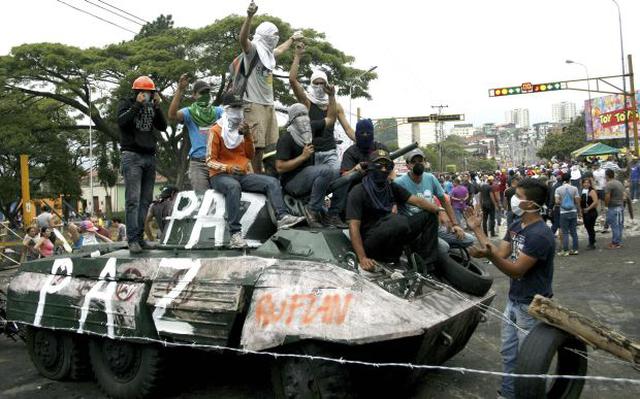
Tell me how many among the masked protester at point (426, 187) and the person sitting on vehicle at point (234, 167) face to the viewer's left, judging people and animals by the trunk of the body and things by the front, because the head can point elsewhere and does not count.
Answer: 0

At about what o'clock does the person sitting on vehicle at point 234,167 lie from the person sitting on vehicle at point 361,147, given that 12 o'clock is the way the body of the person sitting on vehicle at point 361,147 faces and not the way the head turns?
the person sitting on vehicle at point 234,167 is roughly at 3 o'clock from the person sitting on vehicle at point 361,147.

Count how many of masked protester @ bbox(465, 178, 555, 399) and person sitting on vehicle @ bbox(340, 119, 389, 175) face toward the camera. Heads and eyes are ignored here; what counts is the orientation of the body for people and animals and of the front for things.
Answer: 1

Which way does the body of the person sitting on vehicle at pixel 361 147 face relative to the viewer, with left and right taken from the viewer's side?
facing the viewer

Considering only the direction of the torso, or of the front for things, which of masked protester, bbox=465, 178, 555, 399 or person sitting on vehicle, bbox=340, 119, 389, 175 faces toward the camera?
the person sitting on vehicle

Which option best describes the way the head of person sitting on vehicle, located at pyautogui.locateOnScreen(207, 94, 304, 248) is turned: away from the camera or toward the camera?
toward the camera

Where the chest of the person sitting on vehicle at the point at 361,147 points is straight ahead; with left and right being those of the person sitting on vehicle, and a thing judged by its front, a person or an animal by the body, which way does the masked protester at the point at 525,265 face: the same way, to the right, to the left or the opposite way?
to the right

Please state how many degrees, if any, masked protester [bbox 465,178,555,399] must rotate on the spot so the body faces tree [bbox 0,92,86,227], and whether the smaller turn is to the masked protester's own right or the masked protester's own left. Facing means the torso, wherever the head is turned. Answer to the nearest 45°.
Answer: approximately 45° to the masked protester's own right

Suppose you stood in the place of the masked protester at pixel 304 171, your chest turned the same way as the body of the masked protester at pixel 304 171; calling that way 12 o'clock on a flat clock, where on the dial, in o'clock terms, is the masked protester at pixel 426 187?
the masked protester at pixel 426 187 is roughly at 9 o'clock from the masked protester at pixel 304 171.

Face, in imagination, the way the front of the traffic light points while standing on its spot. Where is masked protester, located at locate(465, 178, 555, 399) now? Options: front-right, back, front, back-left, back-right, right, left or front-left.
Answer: front

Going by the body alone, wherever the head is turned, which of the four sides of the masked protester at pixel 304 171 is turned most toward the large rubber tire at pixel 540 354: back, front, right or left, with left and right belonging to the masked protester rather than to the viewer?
front

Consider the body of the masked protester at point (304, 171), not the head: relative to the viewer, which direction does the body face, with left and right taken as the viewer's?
facing the viewer and to the right of the viewer

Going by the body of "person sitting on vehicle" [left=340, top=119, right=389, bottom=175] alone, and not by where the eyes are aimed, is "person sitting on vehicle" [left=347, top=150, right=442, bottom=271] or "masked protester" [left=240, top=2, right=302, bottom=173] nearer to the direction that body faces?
the person sitting on vehicle

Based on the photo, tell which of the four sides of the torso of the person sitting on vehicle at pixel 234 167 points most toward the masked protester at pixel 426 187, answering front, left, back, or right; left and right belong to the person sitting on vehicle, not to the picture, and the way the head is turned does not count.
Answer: left

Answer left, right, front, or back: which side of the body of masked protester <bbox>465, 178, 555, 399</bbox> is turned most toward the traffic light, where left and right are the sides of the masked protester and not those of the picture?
right

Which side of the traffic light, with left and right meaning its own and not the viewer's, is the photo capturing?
front

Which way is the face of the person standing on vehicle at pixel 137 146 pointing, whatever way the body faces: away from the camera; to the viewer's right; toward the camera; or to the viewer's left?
toward the camera

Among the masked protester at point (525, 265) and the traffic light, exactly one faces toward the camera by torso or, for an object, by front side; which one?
the traffic light

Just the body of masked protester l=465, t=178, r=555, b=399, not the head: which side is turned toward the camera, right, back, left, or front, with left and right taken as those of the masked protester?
left

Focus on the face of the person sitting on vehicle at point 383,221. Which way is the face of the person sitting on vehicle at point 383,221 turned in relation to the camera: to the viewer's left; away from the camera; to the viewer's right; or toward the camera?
toward the camera

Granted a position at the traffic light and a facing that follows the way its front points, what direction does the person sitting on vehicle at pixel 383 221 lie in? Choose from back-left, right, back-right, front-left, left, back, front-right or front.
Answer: front
